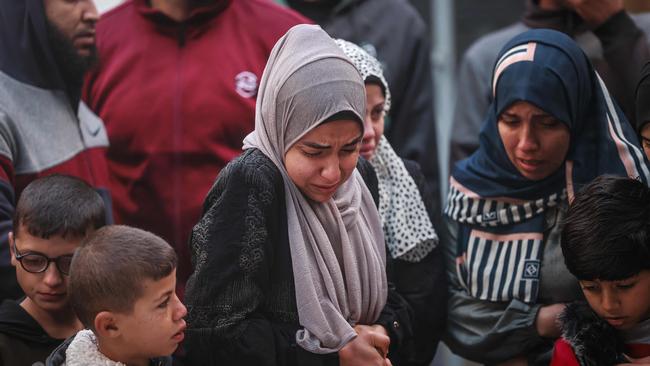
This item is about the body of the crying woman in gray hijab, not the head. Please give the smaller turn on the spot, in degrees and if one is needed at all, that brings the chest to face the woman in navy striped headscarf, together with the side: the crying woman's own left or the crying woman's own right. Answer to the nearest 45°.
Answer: approximately 90° to the crying woman's own left

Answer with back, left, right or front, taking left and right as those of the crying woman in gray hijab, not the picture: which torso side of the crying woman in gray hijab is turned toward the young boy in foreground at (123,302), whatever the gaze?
right

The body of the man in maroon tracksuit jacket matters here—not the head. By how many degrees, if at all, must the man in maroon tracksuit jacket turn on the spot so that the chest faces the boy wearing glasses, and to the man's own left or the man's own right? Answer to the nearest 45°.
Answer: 0° — they already face them

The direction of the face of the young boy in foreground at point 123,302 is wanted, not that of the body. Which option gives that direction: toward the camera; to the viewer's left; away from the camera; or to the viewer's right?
to the viewer's right

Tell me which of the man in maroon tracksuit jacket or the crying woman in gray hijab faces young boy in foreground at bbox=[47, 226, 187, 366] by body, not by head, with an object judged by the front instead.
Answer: the man in maroon tracksuit jacket

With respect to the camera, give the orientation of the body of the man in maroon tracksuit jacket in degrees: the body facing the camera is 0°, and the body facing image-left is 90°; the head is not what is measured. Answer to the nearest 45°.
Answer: approximately 0°

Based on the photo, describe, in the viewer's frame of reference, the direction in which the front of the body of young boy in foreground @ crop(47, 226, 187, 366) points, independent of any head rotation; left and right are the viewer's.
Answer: facing to the right of the viewer

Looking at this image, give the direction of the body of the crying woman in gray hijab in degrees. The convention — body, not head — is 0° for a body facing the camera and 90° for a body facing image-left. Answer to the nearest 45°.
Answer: approximately 315°
